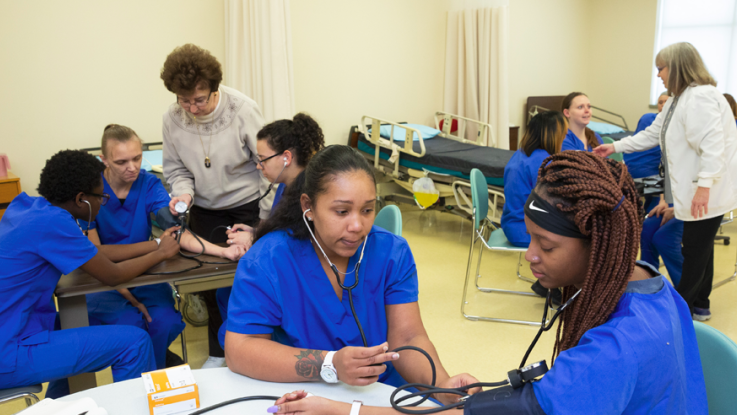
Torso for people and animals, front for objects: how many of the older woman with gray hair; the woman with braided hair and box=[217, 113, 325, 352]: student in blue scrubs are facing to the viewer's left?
3

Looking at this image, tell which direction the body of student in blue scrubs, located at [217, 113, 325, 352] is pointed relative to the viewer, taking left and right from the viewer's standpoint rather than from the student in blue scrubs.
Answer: facing to the left of the viewer

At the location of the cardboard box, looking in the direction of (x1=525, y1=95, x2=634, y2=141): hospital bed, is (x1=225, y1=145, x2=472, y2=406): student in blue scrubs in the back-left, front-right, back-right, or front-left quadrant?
front-right

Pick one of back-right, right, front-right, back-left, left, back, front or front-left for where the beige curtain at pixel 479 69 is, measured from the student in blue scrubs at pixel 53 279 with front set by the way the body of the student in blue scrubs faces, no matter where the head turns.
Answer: front-left

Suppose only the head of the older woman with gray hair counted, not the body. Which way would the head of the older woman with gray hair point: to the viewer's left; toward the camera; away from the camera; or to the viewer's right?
to the viewer's left

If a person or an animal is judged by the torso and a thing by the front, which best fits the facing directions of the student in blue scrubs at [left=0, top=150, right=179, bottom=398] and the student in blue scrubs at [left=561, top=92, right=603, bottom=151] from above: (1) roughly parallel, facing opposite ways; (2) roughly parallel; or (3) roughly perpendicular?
roughly perpendicular

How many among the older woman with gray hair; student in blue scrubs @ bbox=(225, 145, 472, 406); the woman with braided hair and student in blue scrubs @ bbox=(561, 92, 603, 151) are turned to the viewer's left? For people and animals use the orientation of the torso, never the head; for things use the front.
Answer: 2

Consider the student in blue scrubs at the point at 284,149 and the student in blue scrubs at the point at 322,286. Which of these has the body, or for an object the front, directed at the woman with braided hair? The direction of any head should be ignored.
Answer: the student in blue scrubs at the point at 322,286

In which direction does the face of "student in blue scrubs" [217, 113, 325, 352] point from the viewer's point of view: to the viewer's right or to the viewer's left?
to the viewer's left

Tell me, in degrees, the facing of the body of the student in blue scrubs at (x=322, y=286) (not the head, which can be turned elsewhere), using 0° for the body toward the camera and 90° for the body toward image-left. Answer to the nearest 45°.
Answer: approximately 315°

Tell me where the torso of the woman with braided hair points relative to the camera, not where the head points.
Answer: to the viewer's left

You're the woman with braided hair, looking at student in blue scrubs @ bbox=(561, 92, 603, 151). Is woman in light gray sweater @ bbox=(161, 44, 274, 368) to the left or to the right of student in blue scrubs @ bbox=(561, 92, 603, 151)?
left

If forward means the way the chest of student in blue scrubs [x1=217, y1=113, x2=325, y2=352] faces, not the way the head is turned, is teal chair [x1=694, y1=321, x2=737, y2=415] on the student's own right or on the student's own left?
on the student's own left
